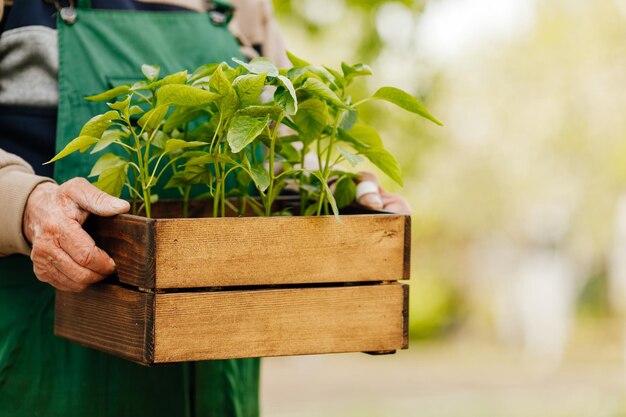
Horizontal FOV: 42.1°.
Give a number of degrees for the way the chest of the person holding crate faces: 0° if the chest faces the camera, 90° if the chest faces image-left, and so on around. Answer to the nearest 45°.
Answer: approximately 315°
